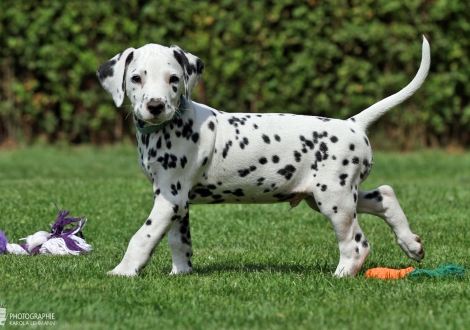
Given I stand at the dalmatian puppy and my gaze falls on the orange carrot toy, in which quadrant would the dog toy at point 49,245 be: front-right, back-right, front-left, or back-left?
back-left

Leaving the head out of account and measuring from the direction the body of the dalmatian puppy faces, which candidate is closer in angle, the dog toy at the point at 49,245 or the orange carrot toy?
the dog toy

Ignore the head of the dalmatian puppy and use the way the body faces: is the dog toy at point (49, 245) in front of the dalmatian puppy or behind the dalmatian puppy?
in front

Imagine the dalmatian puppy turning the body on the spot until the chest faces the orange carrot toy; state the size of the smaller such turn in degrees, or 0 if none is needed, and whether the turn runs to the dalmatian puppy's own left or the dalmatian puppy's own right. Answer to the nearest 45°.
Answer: approximately 180°

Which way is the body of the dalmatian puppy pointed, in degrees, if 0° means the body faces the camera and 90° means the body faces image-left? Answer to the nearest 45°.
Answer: approximately 90°
